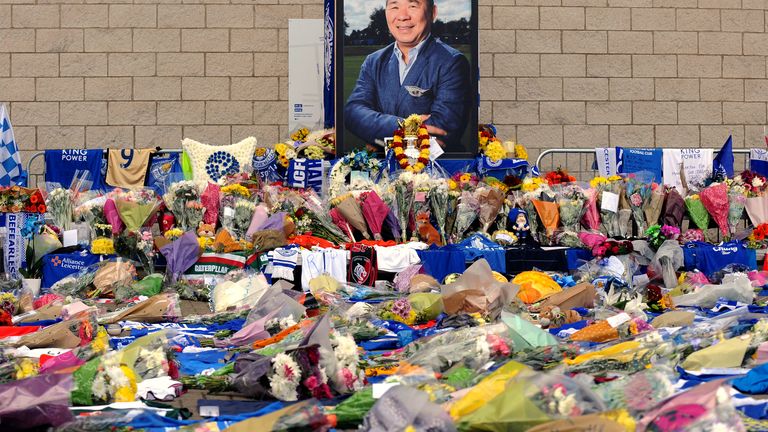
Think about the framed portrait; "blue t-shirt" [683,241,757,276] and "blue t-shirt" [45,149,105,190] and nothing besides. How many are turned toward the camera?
3

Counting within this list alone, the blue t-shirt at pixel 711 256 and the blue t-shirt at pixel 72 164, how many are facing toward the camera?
2

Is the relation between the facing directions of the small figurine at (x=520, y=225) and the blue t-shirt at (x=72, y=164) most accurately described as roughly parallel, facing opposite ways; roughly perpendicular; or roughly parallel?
roughly parallel

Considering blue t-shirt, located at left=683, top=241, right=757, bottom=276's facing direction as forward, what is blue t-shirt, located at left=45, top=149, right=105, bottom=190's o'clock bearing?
blue t-shirt, located at left=45, top=149, right=105, bottom=190 is roughly at 3 o'clock from blue t-shirt, located at left=683, top=241, right=757, bottom=276.

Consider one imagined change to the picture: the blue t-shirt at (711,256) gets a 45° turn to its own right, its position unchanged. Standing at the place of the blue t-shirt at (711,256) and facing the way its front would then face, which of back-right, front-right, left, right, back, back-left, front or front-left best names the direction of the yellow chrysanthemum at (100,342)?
front

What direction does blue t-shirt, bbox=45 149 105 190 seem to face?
toward the camera

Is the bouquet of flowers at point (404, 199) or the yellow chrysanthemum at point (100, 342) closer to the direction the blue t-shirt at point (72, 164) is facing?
the yellow chrysanthemum

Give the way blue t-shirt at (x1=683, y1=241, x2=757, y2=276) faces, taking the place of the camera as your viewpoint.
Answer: facing the viewer

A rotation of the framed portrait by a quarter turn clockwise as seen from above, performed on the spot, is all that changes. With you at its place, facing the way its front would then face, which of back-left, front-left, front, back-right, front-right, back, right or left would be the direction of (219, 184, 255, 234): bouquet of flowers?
front-left

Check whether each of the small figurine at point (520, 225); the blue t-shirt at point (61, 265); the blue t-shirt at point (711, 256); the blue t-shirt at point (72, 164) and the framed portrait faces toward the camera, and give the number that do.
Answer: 5

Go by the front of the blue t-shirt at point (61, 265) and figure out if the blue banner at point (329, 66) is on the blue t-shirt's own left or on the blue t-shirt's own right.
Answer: on the blue t-shirt's own left

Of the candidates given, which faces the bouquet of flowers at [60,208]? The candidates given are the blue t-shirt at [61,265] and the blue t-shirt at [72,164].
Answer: the blue t-shirt at [72,164]

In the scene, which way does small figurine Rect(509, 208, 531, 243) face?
toward the camera

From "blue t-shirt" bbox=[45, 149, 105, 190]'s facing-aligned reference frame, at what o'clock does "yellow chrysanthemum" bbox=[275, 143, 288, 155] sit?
The yellow chrysanthemum is roughly at 10 o'clock from the blue t-shirt.

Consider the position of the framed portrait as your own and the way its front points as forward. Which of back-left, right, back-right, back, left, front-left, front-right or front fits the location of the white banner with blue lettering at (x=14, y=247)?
front-right

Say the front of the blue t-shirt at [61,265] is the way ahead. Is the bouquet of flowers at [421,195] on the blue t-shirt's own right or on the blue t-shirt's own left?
on the blue t-shirt's own left

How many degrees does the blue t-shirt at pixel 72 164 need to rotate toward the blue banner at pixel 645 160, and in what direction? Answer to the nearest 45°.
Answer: approximately 90° to its left

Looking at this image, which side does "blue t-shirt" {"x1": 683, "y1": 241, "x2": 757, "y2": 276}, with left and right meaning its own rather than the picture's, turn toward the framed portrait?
right

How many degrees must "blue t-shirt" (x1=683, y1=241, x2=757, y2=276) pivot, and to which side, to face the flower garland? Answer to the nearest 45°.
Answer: approximately 90° to its right

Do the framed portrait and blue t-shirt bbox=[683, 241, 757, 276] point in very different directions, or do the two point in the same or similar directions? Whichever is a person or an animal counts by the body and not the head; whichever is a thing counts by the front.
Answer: same or similar directions

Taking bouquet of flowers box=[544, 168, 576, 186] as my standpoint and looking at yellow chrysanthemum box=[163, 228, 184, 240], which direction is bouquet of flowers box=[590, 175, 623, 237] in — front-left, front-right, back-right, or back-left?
back-left
